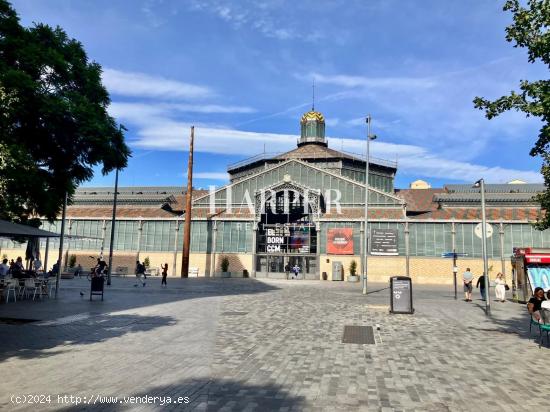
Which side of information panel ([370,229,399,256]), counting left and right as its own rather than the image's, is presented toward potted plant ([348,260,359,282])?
right

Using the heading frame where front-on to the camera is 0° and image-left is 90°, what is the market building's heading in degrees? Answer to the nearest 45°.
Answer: approximately 0°

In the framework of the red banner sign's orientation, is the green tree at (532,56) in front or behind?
in front

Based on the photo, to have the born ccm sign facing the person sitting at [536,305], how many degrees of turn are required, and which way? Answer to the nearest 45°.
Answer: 0° — it already faces them
